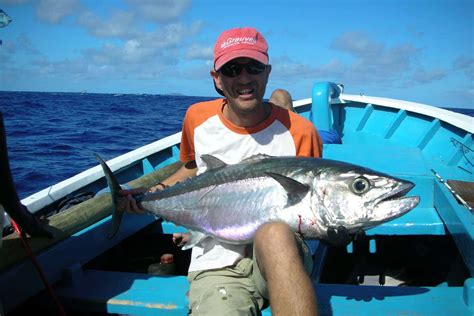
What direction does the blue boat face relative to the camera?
away from the camera

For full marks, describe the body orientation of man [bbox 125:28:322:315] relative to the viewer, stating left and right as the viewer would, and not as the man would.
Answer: facing the viewer
